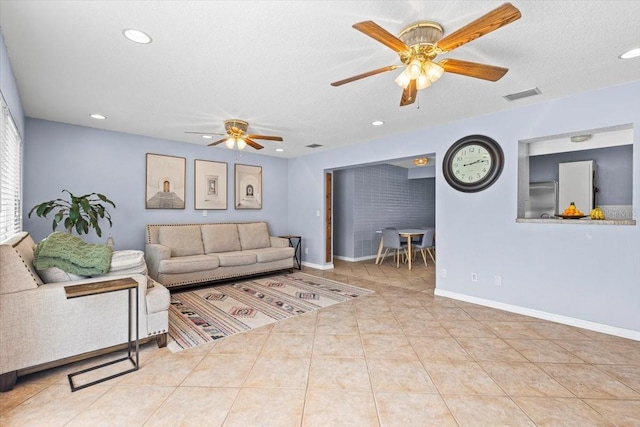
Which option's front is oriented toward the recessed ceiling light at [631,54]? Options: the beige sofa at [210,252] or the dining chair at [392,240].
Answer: the beige sofa

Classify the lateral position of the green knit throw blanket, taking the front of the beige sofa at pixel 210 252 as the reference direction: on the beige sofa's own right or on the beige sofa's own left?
on the beige sofa's own right

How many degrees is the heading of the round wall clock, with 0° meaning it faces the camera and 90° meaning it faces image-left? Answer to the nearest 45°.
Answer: approximately 45°

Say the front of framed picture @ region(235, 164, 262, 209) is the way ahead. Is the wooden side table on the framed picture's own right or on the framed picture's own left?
on the framed picture's own right

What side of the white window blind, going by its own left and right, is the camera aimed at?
right

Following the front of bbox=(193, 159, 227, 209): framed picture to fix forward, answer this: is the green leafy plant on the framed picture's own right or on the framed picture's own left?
on the framed picture's own right

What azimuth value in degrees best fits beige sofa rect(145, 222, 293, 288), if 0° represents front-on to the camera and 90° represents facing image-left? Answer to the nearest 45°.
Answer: approximately 315°

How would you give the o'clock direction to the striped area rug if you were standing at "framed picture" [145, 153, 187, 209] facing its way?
The striped area rug is roughly at 11 o'clock from the framed picture.

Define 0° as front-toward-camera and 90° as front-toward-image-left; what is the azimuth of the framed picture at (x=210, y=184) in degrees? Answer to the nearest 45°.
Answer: approximately 315°

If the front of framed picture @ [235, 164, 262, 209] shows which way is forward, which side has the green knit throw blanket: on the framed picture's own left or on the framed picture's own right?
on the framed picture's own right
